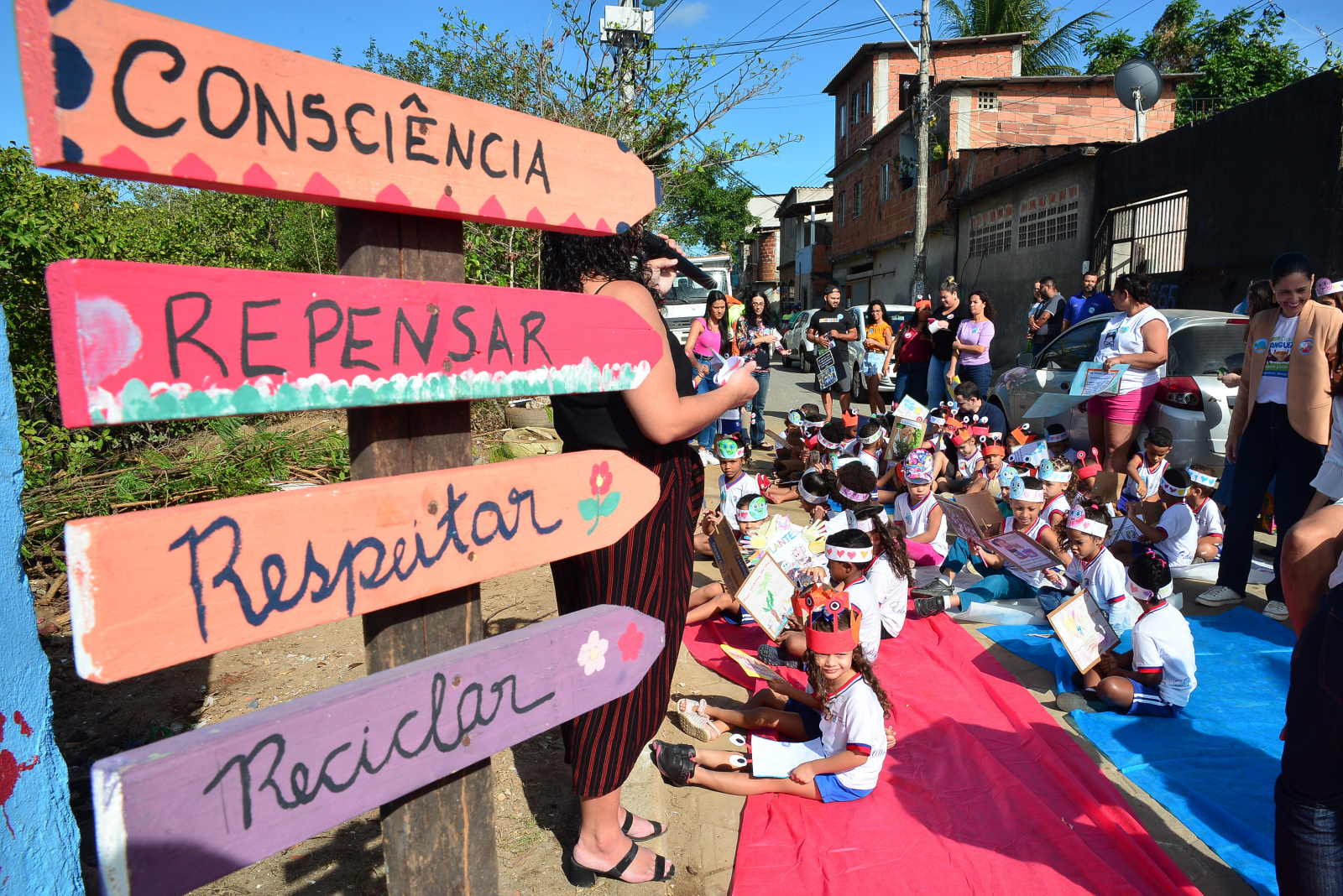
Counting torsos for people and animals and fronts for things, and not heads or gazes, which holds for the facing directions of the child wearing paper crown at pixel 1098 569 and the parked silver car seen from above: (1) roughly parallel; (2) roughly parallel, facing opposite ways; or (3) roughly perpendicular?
roughly perpendicular

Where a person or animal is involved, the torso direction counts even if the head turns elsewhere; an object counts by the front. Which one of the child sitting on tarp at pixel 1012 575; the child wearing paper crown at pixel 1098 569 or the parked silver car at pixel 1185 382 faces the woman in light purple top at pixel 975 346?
the parked silver car

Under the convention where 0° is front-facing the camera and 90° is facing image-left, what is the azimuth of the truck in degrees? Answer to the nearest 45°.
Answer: approximately 0°

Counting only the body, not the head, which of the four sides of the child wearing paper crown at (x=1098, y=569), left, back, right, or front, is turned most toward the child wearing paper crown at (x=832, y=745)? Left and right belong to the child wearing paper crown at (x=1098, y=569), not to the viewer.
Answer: front

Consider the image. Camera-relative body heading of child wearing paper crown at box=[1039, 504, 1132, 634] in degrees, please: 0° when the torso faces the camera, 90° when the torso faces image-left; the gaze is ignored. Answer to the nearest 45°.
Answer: approximately 45°

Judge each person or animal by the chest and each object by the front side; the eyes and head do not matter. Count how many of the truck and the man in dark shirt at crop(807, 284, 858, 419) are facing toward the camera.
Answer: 2

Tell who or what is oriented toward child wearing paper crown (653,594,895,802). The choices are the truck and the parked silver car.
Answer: the truck

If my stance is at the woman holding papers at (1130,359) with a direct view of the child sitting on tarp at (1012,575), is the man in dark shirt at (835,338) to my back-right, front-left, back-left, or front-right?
back-right

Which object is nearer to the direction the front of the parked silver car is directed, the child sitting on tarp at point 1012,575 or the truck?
the truck

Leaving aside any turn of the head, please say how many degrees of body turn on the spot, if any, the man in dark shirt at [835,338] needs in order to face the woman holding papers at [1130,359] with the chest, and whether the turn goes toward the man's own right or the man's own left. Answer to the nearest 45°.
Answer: approximately 45° to the man's own left

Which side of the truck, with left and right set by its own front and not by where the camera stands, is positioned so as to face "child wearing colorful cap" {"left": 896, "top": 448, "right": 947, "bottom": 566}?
front

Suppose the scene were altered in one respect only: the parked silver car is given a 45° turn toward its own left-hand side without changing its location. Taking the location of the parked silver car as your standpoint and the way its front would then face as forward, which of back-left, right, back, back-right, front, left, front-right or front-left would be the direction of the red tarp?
left

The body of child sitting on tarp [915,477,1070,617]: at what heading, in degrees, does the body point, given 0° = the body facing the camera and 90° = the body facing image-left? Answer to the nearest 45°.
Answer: approximately 45°
